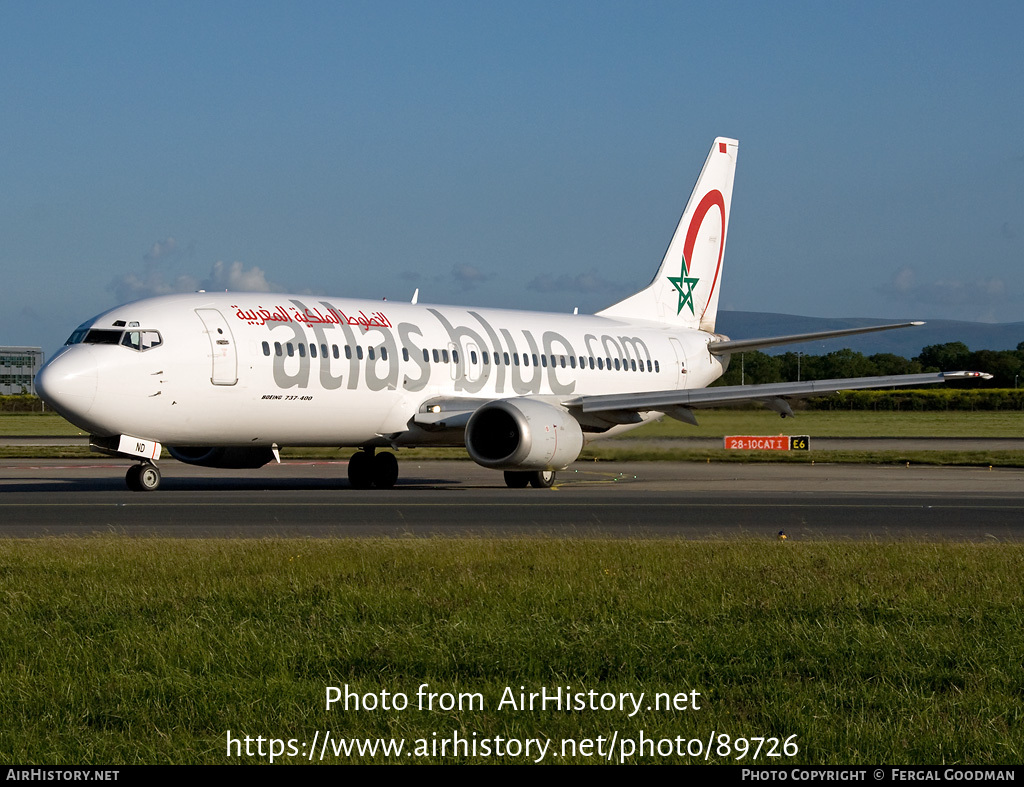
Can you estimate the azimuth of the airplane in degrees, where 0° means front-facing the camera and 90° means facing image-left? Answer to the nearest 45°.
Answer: approximately 45°

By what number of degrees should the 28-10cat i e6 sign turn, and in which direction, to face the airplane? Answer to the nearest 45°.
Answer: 0° — it already faces it

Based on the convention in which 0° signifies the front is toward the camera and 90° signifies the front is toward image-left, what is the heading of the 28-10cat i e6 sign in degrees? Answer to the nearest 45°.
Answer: approximately 0°

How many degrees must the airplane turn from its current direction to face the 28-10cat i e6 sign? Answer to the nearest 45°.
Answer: approximately 180°
